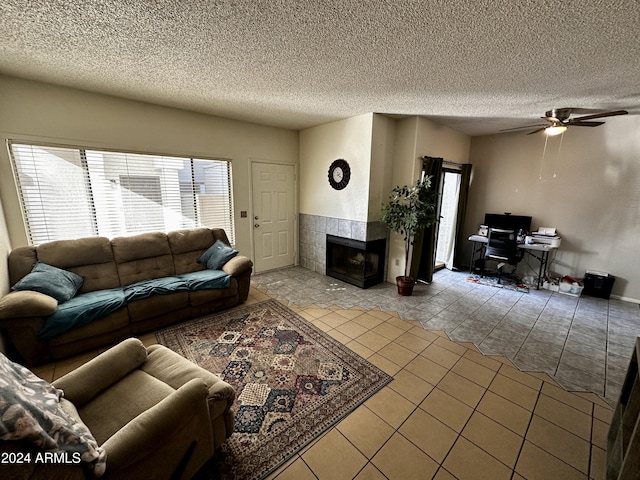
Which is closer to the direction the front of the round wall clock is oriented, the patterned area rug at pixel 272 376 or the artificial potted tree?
the patterned area rug

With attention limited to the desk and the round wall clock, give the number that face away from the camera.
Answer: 0

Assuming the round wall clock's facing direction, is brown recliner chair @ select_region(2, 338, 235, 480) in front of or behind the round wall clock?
in front

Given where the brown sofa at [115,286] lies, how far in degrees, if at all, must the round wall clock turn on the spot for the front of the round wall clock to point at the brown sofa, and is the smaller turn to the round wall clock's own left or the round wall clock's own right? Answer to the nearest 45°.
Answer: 0° — it already faces it

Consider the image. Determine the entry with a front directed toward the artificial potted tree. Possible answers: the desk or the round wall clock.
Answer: the desk

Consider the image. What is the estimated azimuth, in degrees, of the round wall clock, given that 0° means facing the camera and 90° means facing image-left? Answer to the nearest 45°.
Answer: approximately 45°

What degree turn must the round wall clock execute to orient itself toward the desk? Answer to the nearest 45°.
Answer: approximately 135° to its left

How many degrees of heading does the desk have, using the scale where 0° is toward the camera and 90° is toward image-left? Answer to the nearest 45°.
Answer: approximately 45°

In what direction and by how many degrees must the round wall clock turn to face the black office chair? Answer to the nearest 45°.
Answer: approximately 135° to its left
